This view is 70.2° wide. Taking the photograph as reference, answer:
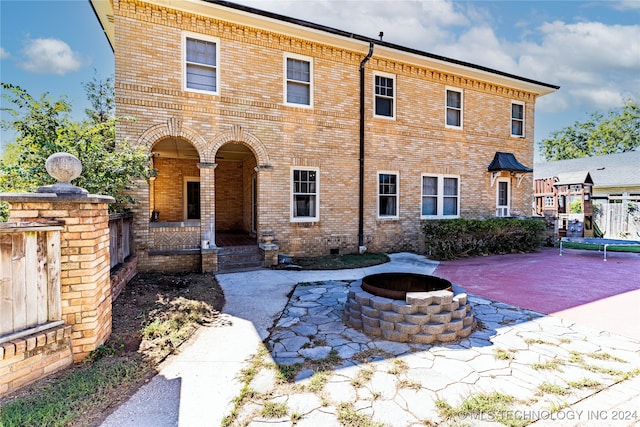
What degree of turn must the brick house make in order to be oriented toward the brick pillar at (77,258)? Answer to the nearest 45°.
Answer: approximately 45° to its right

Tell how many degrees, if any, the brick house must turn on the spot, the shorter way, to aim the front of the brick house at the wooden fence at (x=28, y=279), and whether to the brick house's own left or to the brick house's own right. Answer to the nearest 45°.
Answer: approximately 45° to the brick house's own right

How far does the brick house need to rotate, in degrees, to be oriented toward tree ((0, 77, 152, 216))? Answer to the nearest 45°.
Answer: approximately 90° to its right

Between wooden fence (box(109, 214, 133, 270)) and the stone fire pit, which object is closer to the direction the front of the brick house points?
the stone fire pit

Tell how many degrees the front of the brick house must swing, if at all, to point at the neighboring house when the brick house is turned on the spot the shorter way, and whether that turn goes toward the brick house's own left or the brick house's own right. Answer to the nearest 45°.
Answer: approximately 90° to the brick house's own left

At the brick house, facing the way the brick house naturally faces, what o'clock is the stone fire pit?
The stone fire pit is roughly at 1 o'clock from the brick house.
